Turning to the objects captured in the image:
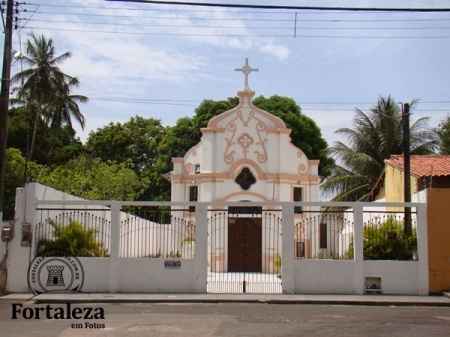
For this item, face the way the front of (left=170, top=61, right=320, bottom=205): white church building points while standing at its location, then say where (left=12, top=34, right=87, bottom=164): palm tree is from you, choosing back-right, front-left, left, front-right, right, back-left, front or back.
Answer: back-right

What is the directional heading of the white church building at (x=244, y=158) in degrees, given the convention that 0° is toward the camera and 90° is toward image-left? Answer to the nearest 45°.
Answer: approximately 0°

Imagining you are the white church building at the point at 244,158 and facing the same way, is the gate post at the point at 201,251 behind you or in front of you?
in front

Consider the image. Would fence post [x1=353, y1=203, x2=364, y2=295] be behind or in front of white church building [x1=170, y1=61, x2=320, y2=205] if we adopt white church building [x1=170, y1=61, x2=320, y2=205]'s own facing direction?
in front

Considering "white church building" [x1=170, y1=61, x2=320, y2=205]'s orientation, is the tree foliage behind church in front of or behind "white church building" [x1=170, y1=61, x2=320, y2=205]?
behind

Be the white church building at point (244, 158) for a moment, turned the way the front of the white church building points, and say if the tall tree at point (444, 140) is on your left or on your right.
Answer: on your left
